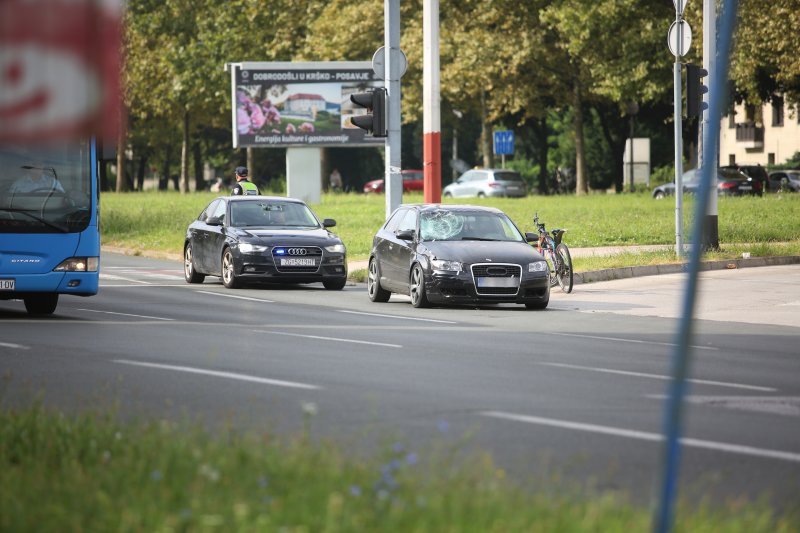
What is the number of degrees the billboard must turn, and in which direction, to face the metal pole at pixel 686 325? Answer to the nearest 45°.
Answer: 0° — it already faces it

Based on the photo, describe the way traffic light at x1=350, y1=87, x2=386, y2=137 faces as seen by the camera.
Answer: facing to the left of the viewer

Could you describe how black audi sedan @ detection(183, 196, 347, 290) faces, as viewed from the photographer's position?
facing the viewer and to the right of the viewer

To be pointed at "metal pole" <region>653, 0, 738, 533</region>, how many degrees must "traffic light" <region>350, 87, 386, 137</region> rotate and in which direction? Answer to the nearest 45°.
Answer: approximately 90° to its left

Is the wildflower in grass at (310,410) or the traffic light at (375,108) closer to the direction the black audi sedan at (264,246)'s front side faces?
the wildflower in grass

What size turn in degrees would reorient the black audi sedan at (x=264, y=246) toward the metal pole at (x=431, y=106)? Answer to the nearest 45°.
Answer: approximately 90° to its left

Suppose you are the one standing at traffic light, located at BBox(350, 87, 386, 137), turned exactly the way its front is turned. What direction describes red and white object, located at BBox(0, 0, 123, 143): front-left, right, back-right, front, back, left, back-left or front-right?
left

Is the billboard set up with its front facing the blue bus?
yes

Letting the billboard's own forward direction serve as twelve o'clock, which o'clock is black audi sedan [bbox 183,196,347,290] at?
The black audi sedan is roughly at 12 o'clock from the billboard.
